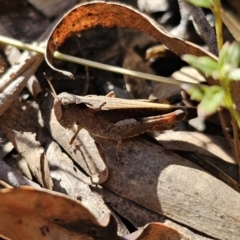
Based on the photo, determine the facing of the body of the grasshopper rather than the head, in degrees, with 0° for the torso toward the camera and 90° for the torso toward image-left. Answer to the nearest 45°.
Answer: approximately 90°

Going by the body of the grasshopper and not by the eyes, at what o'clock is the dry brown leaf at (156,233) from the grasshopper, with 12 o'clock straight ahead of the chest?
The dry brown leaf is roughly at 9 o'clock from the grasshopper.

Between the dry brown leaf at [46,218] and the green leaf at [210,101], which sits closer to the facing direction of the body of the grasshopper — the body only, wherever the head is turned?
the dry brown leaf
